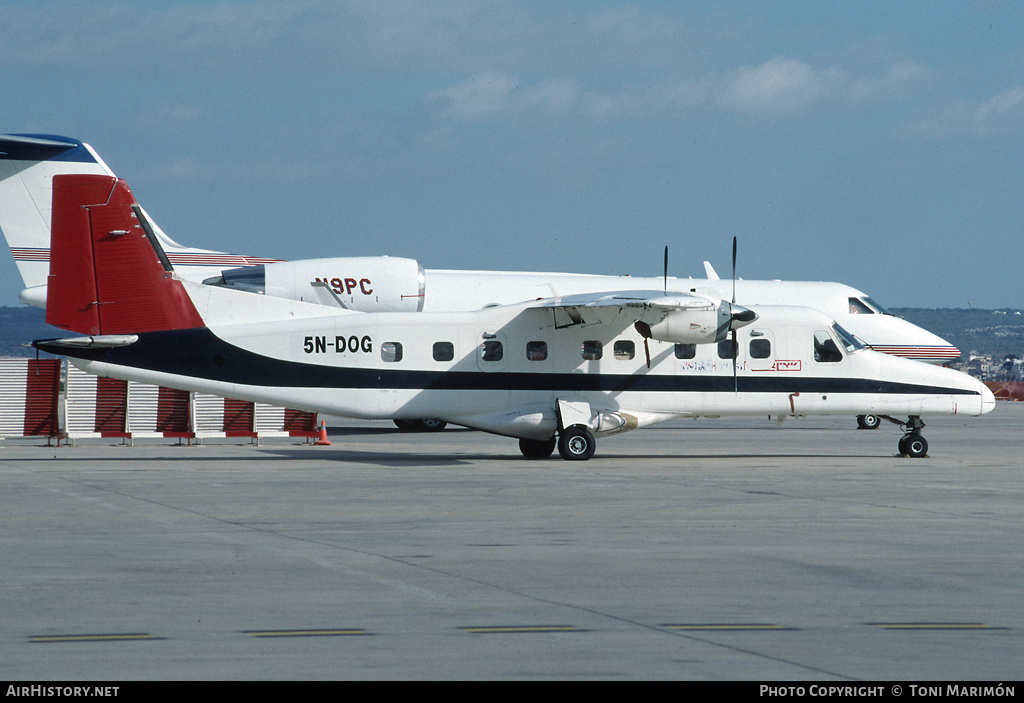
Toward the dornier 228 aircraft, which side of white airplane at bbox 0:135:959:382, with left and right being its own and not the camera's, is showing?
right

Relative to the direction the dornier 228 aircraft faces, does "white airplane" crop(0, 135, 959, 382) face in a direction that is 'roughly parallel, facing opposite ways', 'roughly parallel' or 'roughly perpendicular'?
roughly parallel

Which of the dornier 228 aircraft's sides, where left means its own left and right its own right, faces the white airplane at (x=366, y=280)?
left

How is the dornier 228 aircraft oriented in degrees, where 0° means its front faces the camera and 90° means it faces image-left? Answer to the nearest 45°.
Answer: approximately 270°

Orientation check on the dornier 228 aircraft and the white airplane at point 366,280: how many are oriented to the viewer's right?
2

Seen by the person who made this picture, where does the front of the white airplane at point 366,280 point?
facing to the right of the viewer
